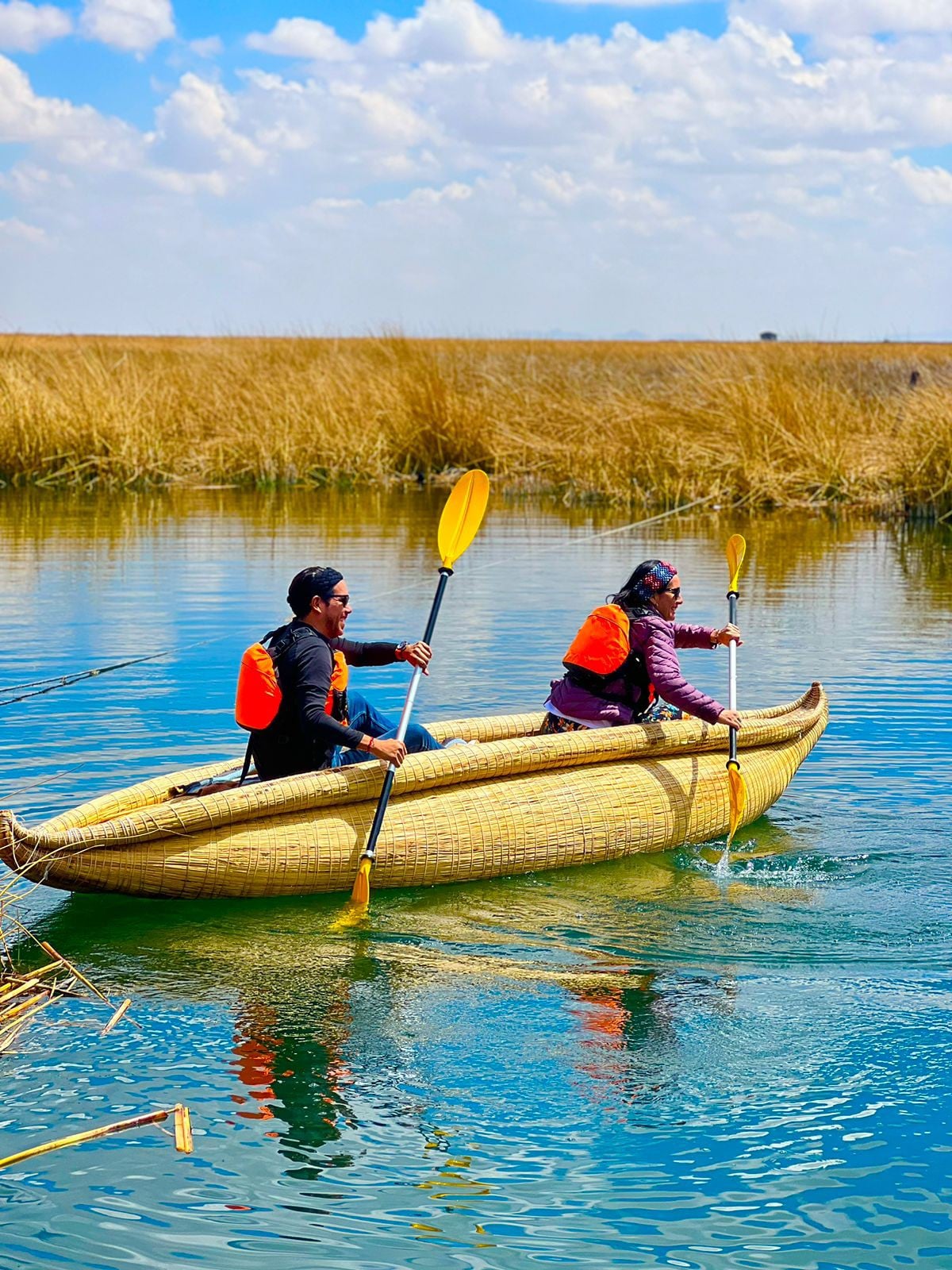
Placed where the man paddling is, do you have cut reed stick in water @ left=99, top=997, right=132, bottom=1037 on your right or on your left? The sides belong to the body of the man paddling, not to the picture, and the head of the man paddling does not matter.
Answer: on your right

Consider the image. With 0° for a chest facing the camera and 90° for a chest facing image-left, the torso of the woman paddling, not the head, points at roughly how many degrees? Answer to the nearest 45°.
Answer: approximately 270°

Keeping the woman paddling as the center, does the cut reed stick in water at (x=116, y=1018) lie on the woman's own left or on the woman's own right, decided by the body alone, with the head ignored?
on the woman's own right

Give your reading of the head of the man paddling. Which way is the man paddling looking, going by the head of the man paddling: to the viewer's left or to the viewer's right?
to the viewer's right

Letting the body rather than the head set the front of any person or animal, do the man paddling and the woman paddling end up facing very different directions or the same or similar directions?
same or similar directions

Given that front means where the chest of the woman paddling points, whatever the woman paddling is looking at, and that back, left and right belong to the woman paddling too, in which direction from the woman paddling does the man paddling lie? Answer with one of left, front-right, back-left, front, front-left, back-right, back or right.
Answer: back-right

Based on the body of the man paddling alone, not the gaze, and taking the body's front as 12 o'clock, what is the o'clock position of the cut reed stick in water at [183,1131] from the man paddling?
The cut reed stick in water is roughly at 3 o'clock from the man paddling.

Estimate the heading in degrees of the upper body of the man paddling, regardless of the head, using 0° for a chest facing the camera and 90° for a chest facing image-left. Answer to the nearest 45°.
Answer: approximately 270°

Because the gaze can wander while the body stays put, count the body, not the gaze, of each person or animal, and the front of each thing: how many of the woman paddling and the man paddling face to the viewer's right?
2

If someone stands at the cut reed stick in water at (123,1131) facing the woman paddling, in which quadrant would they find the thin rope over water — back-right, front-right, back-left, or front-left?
front-left

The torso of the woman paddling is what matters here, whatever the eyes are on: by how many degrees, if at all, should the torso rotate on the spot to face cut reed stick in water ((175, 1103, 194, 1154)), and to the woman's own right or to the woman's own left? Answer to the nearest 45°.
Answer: approximately 90° to the woman's own right

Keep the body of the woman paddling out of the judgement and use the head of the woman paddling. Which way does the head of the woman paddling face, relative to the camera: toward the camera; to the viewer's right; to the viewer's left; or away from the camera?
to the viewer's right

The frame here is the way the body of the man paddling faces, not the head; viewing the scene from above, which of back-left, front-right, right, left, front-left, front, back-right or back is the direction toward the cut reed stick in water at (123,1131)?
right
